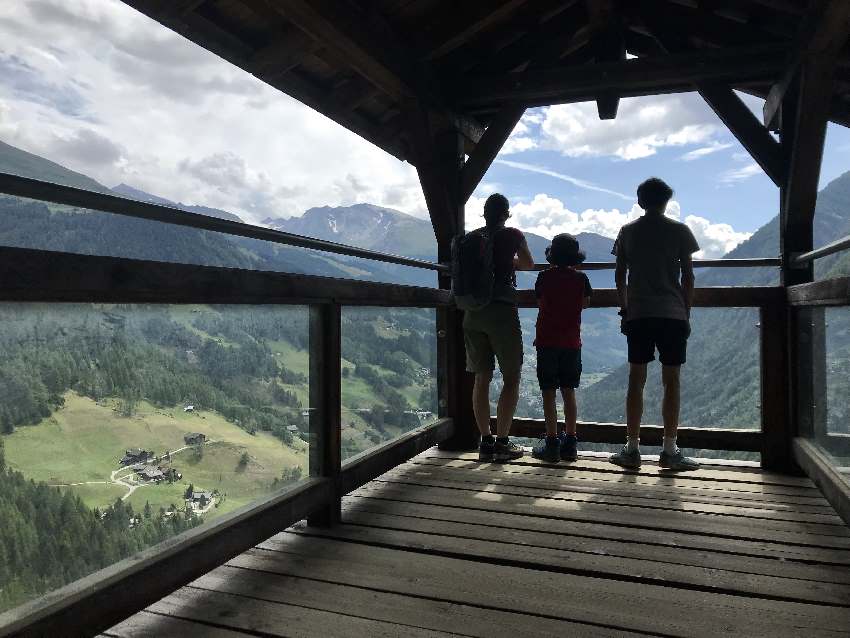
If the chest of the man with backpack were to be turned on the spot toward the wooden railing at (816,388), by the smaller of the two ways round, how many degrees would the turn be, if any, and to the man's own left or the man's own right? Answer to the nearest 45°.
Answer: approximately 45° to the man's own right

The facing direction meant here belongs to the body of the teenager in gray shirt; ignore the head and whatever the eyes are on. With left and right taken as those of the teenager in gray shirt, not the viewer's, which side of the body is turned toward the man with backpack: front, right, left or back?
left

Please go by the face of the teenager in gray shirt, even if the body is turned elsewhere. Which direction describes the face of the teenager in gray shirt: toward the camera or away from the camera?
away from the camera

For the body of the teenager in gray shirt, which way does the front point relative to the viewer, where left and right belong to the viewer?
facing away from the viewer

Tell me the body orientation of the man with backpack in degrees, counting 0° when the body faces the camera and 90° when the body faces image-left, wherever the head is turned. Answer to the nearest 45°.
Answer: approximately 225°

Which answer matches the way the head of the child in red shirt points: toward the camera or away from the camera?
away from the camera

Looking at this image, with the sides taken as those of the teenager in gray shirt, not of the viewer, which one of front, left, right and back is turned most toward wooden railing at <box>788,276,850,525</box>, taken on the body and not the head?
right
